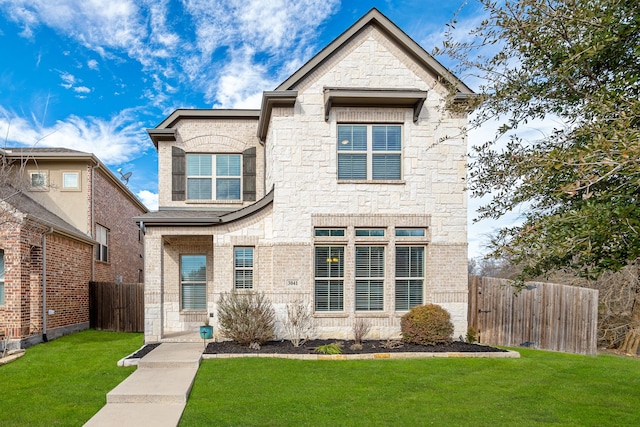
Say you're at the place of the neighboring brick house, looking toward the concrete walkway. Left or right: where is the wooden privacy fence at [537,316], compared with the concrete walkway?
left

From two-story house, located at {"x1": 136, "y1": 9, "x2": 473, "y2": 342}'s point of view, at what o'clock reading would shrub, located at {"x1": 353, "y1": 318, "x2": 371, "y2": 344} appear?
The shrub is roughly at 12 o'clock from the two-story house.

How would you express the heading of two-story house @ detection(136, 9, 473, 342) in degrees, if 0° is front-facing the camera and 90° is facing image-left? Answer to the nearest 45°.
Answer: approximately 0°

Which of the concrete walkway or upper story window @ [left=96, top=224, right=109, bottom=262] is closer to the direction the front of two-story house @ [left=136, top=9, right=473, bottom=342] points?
the concrete walkway
